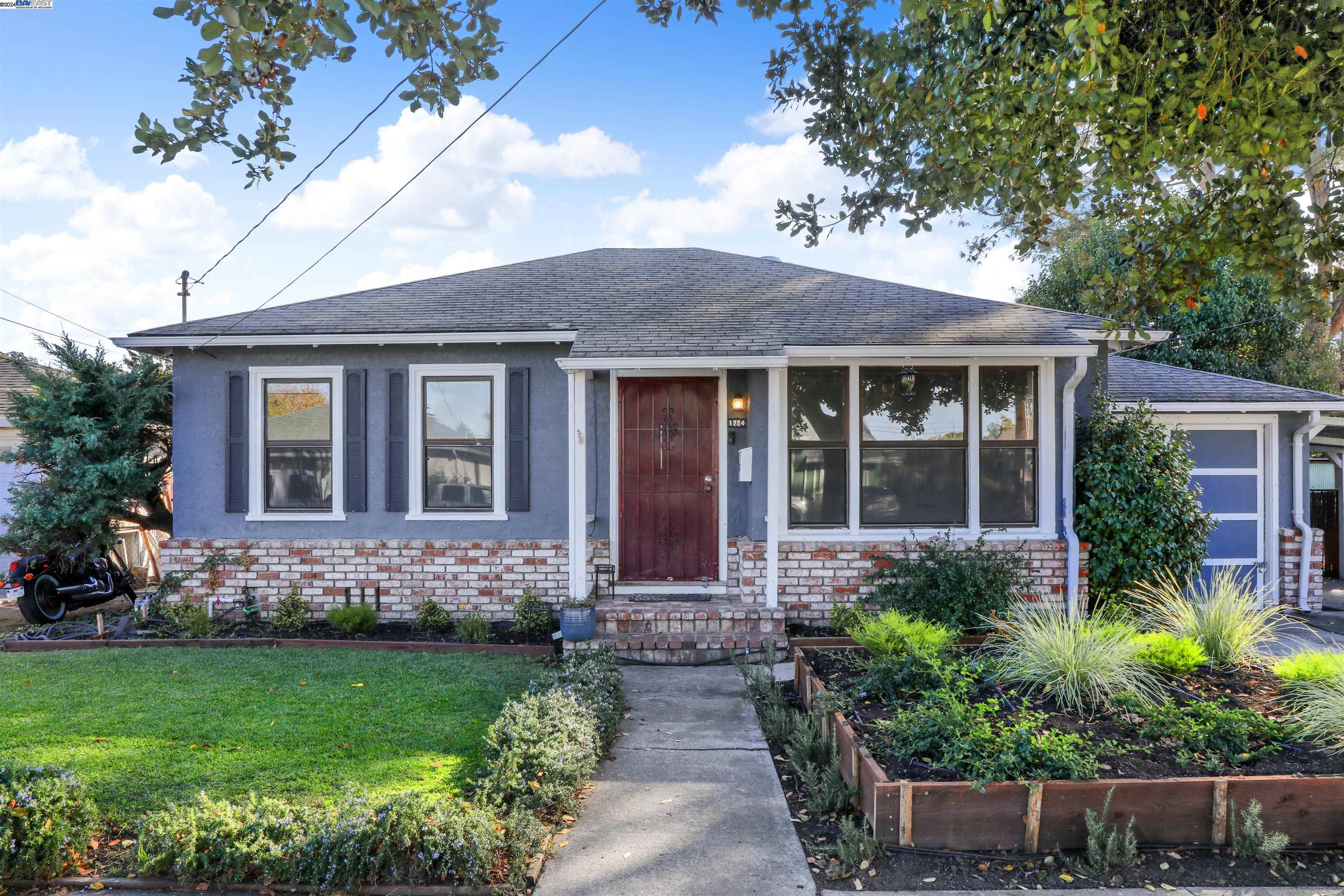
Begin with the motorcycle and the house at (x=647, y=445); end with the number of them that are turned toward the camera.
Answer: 1

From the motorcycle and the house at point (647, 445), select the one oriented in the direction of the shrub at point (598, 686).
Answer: the house

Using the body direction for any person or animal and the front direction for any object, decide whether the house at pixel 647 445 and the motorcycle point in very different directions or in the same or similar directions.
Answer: very different directions

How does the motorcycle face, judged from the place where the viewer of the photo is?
facing away from the viewer and to the right of the viewer

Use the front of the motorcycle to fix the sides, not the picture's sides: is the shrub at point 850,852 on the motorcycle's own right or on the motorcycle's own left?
on the motorcycle's own right

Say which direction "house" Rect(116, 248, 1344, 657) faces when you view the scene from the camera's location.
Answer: facing the viewer

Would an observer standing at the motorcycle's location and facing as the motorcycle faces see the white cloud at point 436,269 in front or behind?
in front
